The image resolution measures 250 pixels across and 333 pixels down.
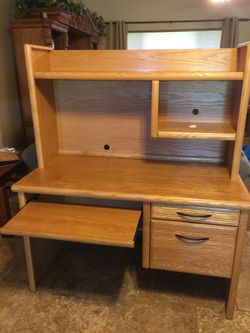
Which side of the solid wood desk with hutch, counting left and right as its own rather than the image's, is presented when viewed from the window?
back

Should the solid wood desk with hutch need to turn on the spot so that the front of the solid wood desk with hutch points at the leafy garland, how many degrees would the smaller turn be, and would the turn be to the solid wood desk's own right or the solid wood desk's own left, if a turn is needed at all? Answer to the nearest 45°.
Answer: approximately 135° to the solid wood desk's own right

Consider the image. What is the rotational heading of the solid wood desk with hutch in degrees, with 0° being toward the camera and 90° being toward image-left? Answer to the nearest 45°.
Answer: approximately 0°
